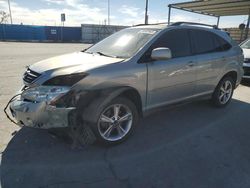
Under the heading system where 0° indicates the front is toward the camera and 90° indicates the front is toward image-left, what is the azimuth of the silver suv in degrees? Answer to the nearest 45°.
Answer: approximately 45°
